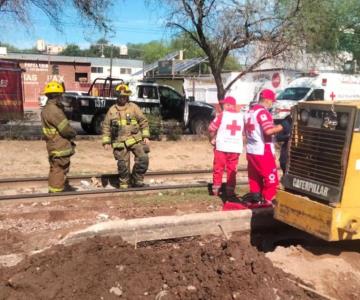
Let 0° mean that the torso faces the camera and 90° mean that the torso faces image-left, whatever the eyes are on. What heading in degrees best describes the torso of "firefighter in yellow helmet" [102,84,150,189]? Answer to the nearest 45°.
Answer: approximately 0°

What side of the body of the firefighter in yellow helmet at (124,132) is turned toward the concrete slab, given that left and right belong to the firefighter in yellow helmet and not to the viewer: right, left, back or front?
front

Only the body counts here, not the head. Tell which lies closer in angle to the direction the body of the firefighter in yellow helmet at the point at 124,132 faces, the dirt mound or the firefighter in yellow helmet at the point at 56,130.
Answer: the dirt mound

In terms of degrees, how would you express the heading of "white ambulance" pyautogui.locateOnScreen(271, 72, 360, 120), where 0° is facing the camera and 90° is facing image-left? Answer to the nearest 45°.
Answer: approximately 45°

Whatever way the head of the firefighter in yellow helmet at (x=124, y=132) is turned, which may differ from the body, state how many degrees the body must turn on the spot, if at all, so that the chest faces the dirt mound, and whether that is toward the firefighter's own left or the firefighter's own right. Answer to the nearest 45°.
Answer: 0° — they already face it

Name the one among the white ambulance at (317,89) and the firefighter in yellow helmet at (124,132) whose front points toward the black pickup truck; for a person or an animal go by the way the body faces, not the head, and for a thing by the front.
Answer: the white ambulance

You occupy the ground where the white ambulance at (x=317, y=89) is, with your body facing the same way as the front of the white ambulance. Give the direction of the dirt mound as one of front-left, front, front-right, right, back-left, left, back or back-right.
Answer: front-left

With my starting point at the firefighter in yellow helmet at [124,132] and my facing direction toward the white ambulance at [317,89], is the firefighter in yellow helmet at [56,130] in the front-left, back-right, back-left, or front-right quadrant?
back-left

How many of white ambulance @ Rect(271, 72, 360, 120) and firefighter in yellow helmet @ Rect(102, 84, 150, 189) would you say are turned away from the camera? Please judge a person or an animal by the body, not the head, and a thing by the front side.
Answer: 0

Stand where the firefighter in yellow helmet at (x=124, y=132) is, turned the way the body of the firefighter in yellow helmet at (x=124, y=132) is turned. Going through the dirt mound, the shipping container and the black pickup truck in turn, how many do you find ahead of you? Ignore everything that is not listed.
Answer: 1

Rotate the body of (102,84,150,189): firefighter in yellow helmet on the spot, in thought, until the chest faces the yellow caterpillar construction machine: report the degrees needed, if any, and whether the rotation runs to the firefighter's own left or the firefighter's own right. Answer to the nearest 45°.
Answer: approximately 45° to the firefighter's own left

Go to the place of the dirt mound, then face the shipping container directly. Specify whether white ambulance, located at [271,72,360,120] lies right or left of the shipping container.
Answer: right

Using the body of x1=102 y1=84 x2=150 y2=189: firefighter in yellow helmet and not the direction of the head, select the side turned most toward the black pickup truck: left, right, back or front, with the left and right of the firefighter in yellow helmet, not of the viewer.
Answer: back
